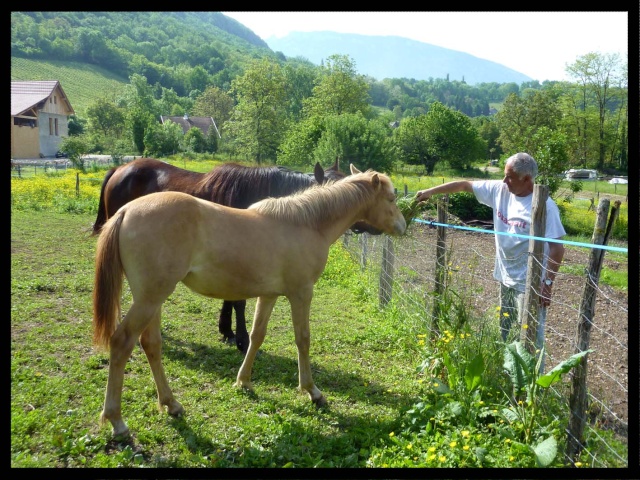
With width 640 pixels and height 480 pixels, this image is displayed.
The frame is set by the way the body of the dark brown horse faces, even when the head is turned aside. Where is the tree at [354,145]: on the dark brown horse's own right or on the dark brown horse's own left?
on the dark brown horse's own left

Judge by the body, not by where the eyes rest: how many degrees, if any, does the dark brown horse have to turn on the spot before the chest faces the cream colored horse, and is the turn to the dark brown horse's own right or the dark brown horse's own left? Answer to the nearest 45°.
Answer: approximately 90° to the dark brown horse's own right

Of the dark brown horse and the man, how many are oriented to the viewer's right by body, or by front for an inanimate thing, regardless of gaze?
1

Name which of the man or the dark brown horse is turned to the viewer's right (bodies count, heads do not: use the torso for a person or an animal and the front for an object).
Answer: the dark brown horse

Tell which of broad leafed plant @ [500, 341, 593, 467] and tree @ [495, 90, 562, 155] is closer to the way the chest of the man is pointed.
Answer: the broad leafed plant

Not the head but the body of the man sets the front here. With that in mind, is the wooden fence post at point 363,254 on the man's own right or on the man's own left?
on the man's own right

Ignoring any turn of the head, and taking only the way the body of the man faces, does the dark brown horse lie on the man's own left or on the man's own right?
on the man's own right

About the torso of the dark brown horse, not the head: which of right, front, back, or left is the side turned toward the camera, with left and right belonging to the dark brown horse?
right

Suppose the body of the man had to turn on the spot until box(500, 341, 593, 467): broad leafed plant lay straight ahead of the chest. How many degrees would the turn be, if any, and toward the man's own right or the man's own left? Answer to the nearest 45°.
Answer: approximately 45° to the man's own left

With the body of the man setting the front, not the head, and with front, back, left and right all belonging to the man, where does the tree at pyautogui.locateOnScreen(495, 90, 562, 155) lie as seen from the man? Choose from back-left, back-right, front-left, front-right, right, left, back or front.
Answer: back-right

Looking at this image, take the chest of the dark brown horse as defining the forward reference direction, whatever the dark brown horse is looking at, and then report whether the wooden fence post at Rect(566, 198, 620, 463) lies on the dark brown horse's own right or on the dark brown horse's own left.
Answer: on the dark brown horse's own right

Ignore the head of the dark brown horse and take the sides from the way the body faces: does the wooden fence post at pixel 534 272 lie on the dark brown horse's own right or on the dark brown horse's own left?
on the dark brown horse's own right

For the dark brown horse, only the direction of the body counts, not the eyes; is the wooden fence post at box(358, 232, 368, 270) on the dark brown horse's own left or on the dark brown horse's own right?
on the dark brown horse's own left

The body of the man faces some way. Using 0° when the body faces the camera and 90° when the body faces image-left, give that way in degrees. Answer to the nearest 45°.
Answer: approximately 45°
